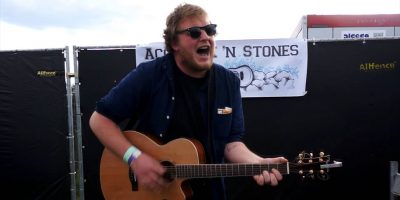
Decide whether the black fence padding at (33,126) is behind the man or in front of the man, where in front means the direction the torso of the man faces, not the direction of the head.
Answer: behind

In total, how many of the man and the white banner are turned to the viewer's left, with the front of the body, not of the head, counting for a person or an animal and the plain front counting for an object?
0

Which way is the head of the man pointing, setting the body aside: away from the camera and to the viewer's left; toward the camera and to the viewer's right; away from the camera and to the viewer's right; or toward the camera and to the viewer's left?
toward the camera and to the viewer's right

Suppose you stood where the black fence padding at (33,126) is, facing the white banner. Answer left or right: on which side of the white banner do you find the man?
right

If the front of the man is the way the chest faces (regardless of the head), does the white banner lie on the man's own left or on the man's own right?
on the man's own left

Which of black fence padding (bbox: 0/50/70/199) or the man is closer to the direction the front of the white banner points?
the man

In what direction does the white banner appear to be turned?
toward the camera

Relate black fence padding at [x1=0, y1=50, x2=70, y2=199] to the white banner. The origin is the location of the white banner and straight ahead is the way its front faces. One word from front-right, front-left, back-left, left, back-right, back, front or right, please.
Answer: right
